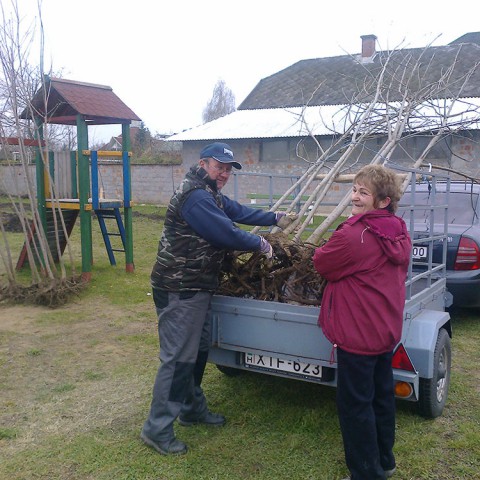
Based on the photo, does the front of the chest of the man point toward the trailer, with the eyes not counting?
yes

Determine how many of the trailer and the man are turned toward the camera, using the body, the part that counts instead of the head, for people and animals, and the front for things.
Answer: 0

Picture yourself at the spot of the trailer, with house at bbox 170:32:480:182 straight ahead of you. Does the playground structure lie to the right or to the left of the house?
left

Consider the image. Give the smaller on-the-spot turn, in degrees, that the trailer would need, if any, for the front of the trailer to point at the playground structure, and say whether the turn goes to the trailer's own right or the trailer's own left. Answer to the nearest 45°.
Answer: approximately 90° to the trailer's own left

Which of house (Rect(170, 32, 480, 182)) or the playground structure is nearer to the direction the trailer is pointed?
the house

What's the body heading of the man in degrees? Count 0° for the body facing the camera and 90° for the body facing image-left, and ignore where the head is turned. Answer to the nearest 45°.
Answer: approximately 270°

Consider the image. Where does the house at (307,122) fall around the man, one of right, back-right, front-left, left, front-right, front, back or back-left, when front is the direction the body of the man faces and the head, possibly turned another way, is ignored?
left

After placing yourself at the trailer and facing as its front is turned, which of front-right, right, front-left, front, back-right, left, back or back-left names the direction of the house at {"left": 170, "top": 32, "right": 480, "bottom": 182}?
front-left

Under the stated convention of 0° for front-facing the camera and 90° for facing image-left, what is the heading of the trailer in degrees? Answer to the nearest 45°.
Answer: approximately 225°

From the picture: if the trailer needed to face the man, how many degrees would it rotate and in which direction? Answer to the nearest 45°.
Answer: approximately 135° to its left

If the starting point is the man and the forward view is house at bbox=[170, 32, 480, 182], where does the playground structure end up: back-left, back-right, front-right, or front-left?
front-left
